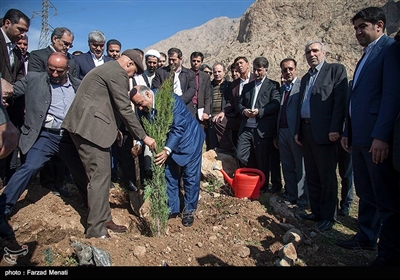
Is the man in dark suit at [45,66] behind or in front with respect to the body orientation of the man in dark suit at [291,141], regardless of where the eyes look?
in front

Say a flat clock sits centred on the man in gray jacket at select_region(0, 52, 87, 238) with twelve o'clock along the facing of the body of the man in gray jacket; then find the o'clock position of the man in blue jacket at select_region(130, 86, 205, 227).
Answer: The man in blue jacket is roughly at 11 o'clock from the man in gray jacket.

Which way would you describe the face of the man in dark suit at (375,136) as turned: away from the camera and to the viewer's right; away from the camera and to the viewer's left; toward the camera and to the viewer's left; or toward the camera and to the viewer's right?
toward the camera and to the viewer's left

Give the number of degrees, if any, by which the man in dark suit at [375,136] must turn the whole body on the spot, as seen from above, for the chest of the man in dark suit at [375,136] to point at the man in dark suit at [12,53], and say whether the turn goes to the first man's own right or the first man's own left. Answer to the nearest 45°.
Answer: approximately 45° to the first man's own right

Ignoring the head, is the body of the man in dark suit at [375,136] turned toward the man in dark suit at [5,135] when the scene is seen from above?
yes

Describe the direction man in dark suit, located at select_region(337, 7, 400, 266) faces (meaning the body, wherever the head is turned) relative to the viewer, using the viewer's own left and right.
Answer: facing the viewer and to the left of the viewer

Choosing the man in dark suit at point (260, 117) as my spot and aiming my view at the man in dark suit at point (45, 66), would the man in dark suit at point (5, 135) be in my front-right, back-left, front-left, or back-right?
front-left

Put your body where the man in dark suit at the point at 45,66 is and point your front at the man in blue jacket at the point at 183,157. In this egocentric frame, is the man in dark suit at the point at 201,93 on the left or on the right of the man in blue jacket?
left

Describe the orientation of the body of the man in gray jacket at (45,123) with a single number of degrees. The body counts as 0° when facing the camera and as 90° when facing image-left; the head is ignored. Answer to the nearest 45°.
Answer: approximately 315°

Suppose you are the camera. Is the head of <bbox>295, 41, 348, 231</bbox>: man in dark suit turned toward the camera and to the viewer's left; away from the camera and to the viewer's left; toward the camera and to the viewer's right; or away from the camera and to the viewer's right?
toward the camera and to the viewer's left

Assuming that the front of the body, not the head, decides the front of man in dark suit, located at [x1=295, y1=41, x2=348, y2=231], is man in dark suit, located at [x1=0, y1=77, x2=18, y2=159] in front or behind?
in front

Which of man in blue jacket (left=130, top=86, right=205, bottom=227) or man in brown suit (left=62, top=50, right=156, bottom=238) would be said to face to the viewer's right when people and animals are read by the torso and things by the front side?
the man in brown suit

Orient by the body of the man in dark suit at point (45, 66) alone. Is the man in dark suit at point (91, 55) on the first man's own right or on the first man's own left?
on the first man's own left

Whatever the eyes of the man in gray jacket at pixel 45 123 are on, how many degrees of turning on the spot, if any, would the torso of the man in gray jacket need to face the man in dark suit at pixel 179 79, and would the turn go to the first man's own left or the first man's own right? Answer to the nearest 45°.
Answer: approximately 90° to the first man's own left

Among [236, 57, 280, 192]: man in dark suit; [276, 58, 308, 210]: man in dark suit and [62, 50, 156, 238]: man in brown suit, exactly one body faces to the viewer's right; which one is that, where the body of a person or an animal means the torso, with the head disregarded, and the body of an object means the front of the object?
the man in brown suit

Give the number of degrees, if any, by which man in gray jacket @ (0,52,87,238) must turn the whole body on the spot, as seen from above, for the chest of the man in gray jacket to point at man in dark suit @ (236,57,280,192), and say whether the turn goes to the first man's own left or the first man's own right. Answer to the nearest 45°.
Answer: approximately 45° to the first man's own left
